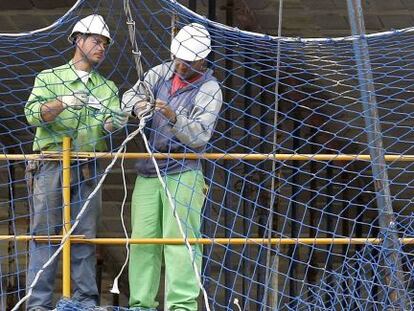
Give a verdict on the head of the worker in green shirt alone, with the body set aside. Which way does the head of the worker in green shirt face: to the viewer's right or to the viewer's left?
to the viewer's right

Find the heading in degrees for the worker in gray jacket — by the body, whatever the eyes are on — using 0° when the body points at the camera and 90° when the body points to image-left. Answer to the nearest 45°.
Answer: approximately 45°

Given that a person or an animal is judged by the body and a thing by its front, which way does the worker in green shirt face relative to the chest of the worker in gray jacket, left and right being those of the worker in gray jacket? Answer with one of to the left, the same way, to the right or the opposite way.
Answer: to the left

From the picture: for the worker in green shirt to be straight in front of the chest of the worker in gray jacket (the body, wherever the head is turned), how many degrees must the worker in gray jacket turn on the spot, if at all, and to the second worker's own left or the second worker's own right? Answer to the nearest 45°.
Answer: approximately 45° to the second worker's own right

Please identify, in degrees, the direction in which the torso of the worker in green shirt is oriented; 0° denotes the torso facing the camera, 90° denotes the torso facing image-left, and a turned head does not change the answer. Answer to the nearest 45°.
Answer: approximately 315°

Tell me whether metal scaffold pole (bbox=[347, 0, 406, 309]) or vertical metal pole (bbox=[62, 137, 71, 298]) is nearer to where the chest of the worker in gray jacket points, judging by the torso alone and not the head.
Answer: the vertical metal pole
